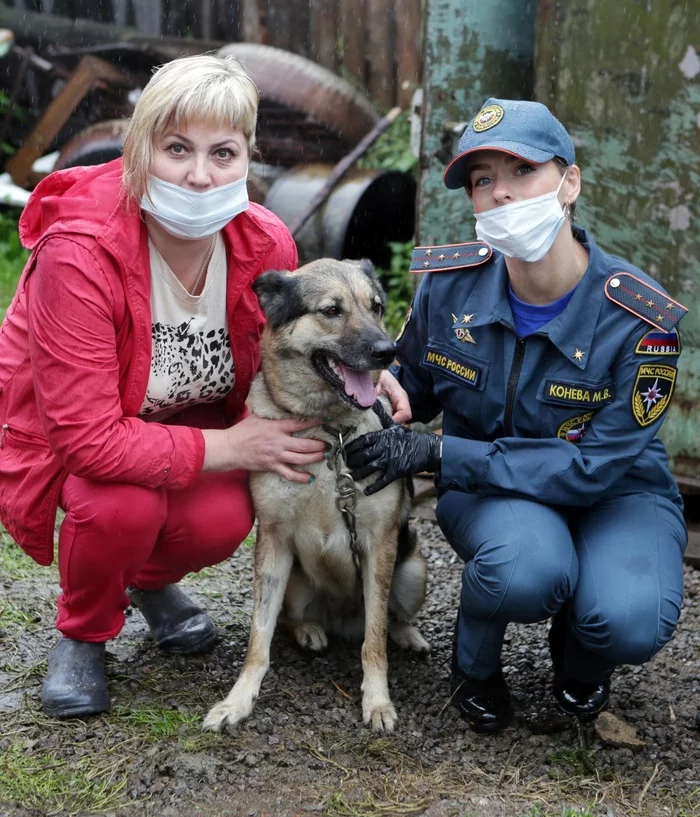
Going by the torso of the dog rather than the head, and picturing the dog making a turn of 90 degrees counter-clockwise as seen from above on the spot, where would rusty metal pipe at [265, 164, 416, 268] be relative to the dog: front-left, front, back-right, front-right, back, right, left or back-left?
left

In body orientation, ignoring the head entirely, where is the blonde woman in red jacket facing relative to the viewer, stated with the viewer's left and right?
facing the viewer and to the right of the viewer

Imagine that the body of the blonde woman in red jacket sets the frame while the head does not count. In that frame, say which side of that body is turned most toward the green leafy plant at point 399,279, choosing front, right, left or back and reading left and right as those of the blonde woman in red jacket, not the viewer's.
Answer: left

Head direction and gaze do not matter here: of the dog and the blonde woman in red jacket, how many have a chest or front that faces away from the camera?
0

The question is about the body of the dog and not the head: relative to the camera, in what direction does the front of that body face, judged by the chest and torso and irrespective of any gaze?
toward the camera

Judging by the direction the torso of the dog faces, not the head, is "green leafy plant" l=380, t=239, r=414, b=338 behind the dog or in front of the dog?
behind

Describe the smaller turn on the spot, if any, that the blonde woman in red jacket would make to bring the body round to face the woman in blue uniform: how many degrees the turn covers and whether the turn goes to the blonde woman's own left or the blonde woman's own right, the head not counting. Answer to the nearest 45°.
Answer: approximately 45° to the blonde woman's own left

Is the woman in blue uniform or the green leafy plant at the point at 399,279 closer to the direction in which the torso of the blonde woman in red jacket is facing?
the woman in blue uniform

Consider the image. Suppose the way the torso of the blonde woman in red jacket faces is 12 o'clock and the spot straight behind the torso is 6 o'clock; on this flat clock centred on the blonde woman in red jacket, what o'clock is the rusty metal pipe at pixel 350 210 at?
The rusty metal pipe is roughly at 8 o'clock from the blonde woman in red jacket.

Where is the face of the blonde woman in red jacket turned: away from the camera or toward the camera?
toward the camera
